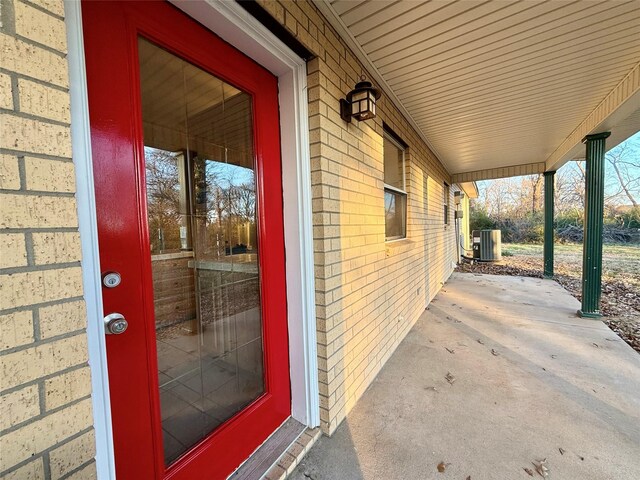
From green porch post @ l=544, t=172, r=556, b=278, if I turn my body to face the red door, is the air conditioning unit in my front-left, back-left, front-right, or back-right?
back-right

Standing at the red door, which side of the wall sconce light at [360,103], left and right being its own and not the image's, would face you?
right

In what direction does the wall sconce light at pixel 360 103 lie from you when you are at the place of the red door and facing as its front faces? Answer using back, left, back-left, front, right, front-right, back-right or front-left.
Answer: front-left

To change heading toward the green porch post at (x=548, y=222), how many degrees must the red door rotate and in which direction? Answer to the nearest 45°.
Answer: approximately 45° to its left

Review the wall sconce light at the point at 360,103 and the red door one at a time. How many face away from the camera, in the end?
0

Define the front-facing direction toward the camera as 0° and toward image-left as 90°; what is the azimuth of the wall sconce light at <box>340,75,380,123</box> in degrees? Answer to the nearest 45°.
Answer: approximately 315°

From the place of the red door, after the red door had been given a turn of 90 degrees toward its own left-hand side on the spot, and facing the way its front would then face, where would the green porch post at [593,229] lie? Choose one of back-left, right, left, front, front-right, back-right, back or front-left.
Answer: front-right

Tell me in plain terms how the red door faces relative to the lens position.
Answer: facing the viewer and to the right of the viewer

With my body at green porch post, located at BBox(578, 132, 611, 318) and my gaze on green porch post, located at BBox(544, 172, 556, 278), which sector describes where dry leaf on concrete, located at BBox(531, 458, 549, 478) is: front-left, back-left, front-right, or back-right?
back-left

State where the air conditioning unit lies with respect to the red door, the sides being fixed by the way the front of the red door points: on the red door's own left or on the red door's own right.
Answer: on the red door's own left

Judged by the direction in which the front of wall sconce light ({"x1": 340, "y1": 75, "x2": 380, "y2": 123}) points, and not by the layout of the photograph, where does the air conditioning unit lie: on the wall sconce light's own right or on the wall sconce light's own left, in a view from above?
on the wall sconce light's own left

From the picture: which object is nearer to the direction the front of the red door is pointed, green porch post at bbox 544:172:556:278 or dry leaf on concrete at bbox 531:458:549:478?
the dry leaf on concrete

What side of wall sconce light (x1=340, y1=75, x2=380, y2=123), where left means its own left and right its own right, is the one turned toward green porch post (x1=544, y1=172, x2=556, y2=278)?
left
